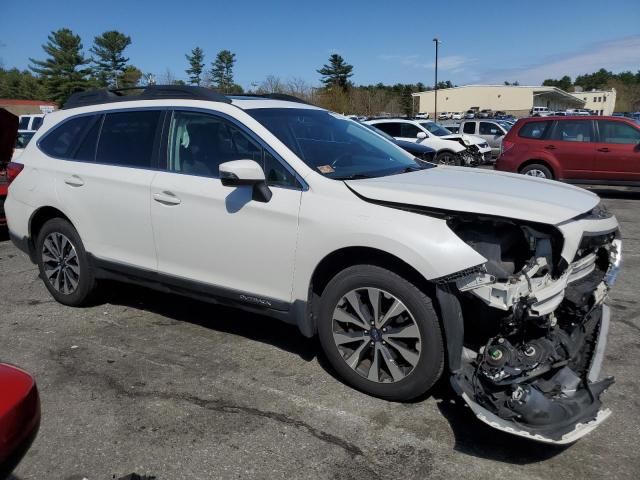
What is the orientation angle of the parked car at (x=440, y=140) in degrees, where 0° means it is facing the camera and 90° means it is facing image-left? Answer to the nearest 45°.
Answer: approximately 315°

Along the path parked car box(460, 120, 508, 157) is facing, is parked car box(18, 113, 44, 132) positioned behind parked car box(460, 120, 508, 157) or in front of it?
behind

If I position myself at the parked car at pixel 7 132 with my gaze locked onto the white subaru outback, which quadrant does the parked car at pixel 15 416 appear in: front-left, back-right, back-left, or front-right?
front-right

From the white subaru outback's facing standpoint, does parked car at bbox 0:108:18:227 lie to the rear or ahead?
to the rear

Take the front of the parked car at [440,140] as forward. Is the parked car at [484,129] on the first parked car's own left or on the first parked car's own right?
on the first parked car's own left

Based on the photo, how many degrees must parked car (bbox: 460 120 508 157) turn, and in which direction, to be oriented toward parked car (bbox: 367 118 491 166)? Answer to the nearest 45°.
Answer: approximately 90° to its right

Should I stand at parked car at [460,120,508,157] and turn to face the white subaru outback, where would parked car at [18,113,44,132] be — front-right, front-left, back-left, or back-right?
front-right
